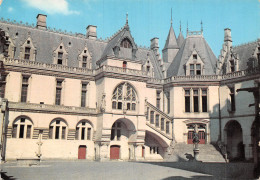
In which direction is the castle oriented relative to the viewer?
toward the camera
